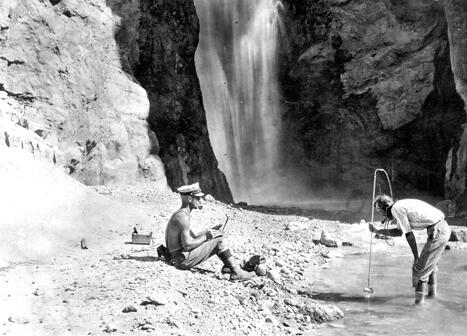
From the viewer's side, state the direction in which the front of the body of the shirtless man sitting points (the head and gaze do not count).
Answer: to the viewer's right

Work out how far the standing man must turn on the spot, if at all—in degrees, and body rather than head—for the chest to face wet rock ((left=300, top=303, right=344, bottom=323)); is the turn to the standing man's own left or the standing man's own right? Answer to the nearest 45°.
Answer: approximately 45° to the standing man's own left

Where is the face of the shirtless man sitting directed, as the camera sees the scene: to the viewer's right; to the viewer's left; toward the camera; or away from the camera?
to the viewer's right

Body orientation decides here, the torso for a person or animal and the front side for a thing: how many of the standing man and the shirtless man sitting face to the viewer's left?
1

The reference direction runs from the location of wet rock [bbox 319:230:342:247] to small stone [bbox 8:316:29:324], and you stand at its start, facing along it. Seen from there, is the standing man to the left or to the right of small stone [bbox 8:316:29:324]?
left

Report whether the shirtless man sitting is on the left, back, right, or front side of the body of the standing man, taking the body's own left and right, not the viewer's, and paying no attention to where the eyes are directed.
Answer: front

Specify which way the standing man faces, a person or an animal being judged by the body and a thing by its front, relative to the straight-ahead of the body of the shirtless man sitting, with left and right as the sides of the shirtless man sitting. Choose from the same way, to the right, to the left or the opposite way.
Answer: the opposite way

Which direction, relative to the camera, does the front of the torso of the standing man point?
to the viewer's left

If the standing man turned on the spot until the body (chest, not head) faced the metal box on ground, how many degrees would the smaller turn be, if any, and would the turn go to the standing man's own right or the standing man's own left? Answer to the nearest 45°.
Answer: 0° — they already face it

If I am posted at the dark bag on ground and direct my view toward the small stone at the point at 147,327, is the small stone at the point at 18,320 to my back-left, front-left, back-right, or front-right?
front-right

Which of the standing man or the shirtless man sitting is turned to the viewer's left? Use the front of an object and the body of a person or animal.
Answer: the standing man

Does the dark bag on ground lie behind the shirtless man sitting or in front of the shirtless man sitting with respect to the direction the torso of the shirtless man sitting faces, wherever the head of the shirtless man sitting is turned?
behind
